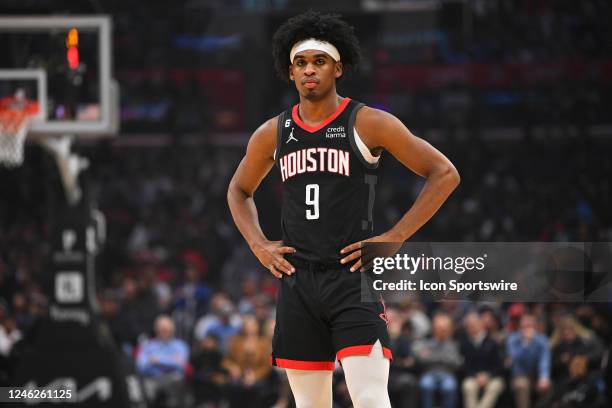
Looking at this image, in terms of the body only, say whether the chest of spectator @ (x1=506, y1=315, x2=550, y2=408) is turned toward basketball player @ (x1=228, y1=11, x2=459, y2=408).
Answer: yes

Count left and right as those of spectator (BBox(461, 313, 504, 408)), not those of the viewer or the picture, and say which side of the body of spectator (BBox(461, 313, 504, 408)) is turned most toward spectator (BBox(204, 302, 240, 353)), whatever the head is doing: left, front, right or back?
right

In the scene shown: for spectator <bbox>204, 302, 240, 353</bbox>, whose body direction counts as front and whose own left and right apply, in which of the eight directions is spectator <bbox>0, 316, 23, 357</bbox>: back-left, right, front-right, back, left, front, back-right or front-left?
right

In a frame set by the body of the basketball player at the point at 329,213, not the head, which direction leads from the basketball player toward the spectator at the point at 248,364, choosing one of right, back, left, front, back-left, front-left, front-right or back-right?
back-right

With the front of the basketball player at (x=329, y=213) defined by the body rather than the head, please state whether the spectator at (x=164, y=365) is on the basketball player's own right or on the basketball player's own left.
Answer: on the basketball player's own right

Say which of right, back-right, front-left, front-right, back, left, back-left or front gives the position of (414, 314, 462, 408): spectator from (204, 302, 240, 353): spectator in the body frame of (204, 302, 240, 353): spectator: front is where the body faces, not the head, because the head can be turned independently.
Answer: front-left
